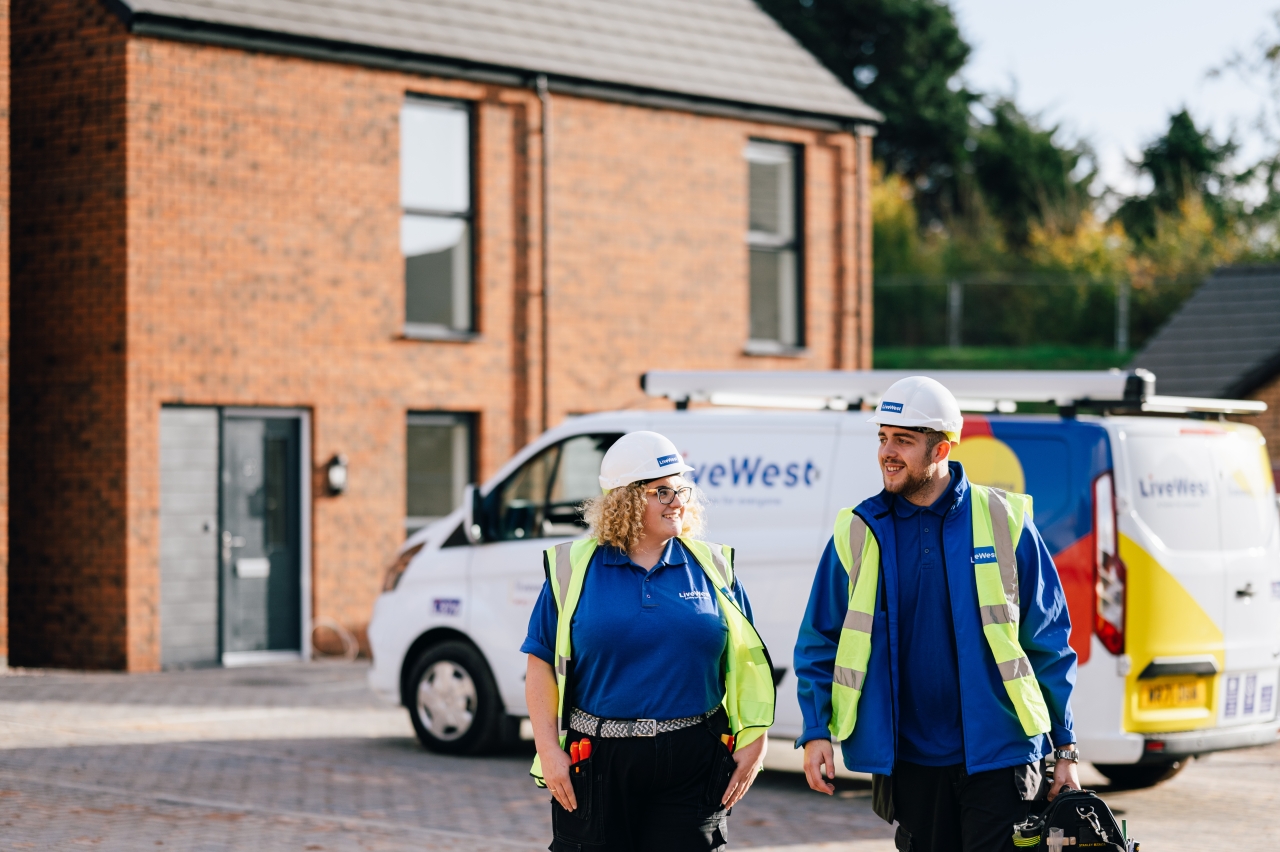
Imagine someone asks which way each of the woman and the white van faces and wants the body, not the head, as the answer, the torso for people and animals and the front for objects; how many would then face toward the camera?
1

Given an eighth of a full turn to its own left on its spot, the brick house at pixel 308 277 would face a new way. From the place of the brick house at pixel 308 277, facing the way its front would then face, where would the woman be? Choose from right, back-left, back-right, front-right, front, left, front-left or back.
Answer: right

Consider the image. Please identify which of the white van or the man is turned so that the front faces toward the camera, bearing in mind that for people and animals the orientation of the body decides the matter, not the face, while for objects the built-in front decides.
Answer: the man

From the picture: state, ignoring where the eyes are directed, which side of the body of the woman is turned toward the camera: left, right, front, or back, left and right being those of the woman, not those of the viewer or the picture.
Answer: front

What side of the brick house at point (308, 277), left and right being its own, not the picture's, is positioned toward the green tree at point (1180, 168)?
left

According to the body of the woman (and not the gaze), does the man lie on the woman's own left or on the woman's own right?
on the woman's own left

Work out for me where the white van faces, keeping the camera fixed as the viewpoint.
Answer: facing away from the viewer and to the left of the viewer

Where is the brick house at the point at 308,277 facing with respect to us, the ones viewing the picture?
facing the viewer and to the right of the viewer

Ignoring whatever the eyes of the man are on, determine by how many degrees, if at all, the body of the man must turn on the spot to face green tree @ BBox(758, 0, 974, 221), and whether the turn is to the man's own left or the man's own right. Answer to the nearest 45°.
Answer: approximately 180°

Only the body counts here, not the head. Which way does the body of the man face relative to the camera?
toward the camera

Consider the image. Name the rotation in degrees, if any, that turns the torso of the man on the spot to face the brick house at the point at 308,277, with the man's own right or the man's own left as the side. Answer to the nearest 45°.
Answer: approximately 135° to the man's own right

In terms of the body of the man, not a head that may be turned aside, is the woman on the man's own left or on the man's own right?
on the man's own right

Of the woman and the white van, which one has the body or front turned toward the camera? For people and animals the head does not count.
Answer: the woman

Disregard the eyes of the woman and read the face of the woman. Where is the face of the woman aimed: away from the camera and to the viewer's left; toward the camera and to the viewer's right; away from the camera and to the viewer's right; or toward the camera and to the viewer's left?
toward the camera and to the viewer's right

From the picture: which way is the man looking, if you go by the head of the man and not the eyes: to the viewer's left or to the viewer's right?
to the viewer's left

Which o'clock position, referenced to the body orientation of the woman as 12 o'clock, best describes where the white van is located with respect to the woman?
The white van is roughly at 7 o'clock from the woman.
